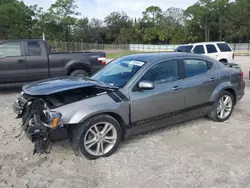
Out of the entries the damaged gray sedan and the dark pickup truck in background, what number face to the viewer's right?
0

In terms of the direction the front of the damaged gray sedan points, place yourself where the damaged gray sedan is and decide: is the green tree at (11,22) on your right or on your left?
on your right

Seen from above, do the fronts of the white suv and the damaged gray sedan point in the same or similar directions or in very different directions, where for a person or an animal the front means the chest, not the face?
same or similar directions

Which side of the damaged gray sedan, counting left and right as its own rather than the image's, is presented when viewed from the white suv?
back

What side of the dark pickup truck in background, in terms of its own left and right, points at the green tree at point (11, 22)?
right

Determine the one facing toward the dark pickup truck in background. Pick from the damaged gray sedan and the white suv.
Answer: the white suv

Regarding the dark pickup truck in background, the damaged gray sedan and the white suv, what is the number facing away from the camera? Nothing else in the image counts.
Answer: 0

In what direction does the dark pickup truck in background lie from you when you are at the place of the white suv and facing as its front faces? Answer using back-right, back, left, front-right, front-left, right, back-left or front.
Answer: front

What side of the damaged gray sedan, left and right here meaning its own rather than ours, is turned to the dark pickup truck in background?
right

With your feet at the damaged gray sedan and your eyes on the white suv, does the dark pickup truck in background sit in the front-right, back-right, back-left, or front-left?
front-left

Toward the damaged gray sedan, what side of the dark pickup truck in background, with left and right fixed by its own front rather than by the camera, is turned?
left

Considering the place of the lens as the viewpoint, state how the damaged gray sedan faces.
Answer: facing the viewer and to the left of the viewer

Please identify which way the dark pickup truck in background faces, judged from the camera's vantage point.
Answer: facing to the left of the viewer

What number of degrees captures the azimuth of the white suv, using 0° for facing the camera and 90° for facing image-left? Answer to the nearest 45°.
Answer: approximately 45°

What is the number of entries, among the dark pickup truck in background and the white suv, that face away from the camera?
0

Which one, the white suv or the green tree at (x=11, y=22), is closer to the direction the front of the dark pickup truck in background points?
the green tree
